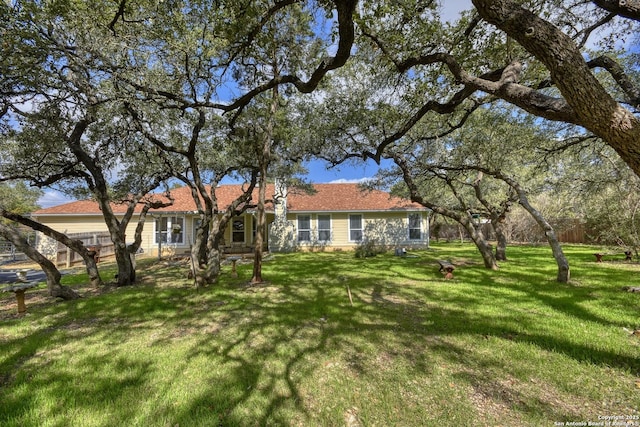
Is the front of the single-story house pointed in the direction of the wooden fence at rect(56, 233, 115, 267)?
no
